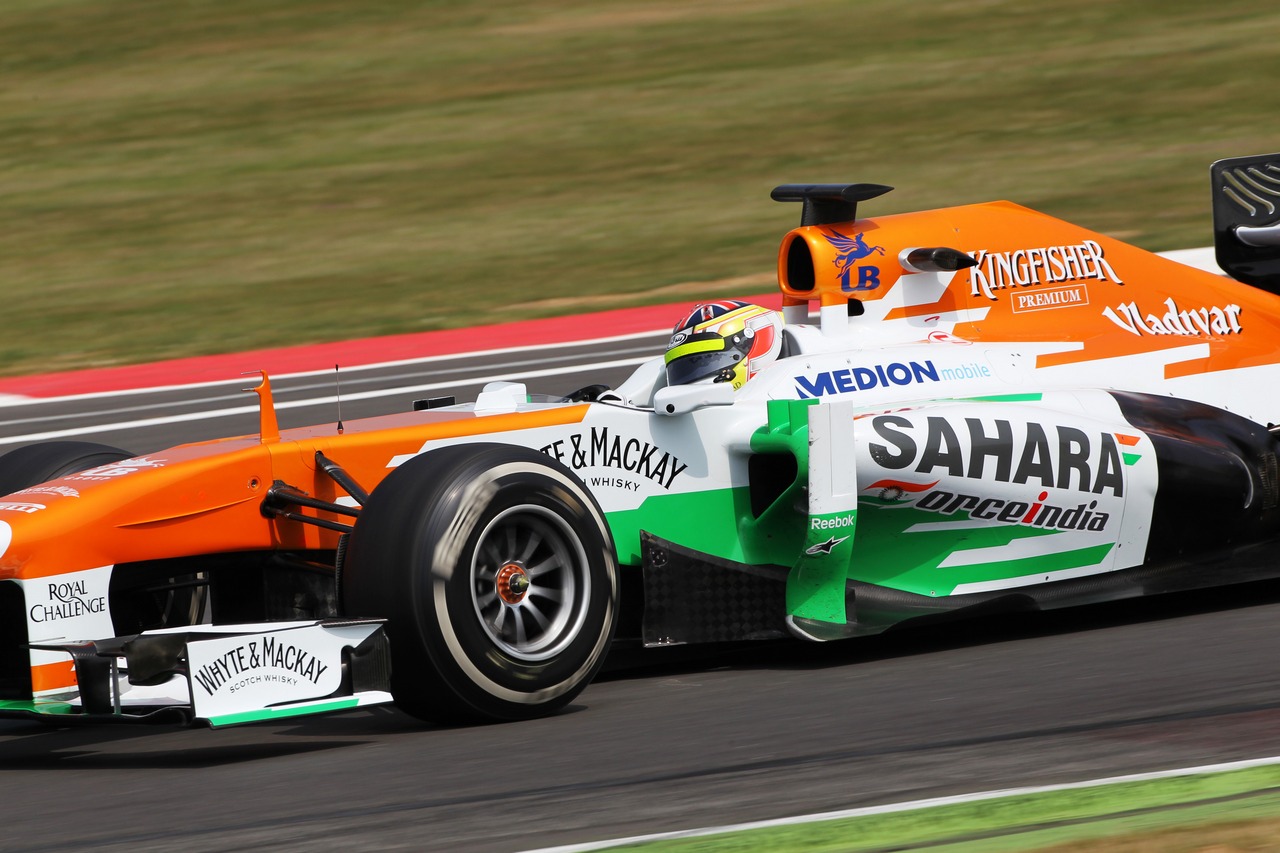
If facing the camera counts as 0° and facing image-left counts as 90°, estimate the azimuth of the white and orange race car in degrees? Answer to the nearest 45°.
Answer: approximately 45°
